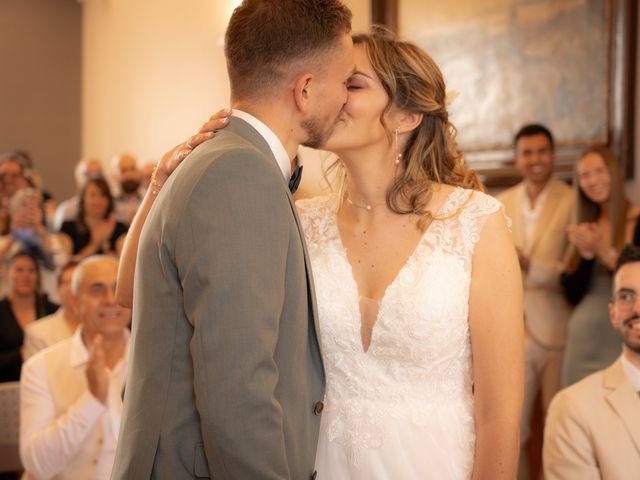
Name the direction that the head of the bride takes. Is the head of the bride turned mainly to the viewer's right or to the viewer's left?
to the viewer's left

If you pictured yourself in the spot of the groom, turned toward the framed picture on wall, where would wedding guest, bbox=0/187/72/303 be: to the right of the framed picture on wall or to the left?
left

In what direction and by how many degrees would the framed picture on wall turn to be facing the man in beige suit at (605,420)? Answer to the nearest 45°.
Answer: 0° — it already faces them

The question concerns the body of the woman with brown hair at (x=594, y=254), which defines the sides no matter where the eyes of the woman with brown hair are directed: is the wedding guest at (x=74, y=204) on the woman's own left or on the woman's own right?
on the woman's own right

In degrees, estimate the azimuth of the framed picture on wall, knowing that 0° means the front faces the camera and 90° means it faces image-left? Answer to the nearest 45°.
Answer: approximately 0°

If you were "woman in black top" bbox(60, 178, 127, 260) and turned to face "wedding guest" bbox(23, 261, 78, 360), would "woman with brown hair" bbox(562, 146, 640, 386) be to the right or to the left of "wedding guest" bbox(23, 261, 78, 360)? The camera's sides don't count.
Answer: left

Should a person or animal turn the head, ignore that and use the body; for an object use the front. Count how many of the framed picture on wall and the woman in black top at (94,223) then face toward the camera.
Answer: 2

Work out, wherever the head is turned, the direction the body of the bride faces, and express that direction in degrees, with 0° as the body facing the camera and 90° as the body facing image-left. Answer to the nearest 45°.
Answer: approximately 45°

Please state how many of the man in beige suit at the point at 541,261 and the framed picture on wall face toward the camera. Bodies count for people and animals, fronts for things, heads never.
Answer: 2

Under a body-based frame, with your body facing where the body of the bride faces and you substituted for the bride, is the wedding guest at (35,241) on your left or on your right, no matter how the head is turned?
on your right

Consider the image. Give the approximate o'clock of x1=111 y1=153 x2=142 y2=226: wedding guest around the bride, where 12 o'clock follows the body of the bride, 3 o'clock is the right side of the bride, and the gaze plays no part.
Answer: The wedding guest is roughly at 4 o'clock from the bride.
